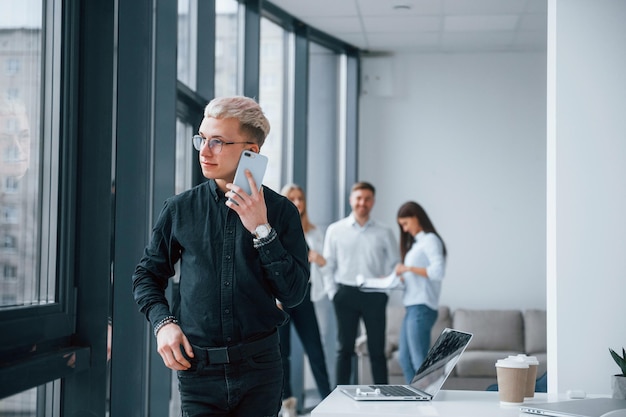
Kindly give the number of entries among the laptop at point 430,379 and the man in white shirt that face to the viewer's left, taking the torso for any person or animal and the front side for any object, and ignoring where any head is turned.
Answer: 1

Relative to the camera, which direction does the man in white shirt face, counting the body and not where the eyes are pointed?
toward the camera

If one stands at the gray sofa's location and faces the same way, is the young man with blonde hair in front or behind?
in front

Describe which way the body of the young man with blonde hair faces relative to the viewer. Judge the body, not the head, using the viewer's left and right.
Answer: facing the viewer

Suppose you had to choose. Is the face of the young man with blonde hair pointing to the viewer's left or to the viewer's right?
to the viewer's left

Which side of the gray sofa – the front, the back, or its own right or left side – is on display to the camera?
front

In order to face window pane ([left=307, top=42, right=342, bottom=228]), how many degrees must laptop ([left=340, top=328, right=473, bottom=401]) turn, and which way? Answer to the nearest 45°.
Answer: approximately 90° to its right

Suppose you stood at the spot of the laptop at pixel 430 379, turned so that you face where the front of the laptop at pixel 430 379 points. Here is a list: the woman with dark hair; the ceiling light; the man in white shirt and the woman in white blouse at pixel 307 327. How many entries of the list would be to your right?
4

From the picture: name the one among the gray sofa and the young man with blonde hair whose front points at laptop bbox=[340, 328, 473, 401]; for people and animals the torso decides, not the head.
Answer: the gray sofa

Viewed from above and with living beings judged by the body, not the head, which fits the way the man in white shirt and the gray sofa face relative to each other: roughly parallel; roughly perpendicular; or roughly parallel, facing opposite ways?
roughly parallel

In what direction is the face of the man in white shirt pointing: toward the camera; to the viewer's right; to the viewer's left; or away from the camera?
toward the camera

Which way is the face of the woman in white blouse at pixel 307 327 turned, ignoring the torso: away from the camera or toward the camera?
toward the camera

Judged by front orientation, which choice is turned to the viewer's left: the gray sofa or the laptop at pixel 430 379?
the laptop

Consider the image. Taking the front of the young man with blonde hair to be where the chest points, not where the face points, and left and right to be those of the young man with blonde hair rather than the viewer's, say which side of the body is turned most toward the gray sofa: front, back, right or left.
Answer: back
